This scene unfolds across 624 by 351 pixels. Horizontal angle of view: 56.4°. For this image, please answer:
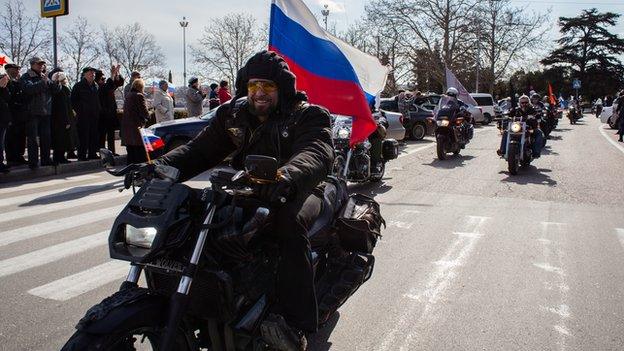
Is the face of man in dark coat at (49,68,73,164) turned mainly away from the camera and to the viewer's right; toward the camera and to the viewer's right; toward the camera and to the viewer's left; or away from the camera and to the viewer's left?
toward the camera and to the viewer's right

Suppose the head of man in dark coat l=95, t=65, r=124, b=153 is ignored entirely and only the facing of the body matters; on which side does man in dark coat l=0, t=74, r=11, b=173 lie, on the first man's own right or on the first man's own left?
on the first man's own right

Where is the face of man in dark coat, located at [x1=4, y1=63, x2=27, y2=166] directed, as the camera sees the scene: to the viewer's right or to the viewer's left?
to the viewer's right

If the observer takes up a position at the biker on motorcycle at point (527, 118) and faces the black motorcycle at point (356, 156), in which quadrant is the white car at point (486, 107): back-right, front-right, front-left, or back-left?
back-right

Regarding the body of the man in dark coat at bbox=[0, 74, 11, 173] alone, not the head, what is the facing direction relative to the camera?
to the viewer's right

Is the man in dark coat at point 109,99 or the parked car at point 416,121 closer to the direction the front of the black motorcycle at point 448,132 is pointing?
the man in dark coat

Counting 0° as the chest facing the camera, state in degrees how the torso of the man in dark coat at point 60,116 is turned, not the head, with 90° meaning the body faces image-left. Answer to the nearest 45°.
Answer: approximately 270°

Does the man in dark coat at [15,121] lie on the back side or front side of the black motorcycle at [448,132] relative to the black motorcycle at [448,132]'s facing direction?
on the front side

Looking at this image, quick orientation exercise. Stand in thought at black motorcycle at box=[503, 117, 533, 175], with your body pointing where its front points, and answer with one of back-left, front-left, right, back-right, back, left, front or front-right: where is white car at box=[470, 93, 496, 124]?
back

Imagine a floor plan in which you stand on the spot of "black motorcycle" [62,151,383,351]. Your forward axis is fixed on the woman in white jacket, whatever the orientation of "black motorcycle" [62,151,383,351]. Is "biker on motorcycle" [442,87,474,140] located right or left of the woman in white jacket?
right

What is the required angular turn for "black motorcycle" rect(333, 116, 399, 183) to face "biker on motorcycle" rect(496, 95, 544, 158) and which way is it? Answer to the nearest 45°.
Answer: approximately 180°

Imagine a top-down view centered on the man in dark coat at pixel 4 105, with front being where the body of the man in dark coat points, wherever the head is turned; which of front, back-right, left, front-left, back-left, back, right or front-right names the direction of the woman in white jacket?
front-left

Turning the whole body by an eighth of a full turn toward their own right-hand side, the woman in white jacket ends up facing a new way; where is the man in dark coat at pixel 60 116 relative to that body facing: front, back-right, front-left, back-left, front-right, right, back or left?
front-right

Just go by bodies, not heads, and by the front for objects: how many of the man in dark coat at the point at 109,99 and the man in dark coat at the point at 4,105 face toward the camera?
0

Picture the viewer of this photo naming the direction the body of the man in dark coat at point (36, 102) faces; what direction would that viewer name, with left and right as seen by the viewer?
facing the viewer and to the right of the viewer
